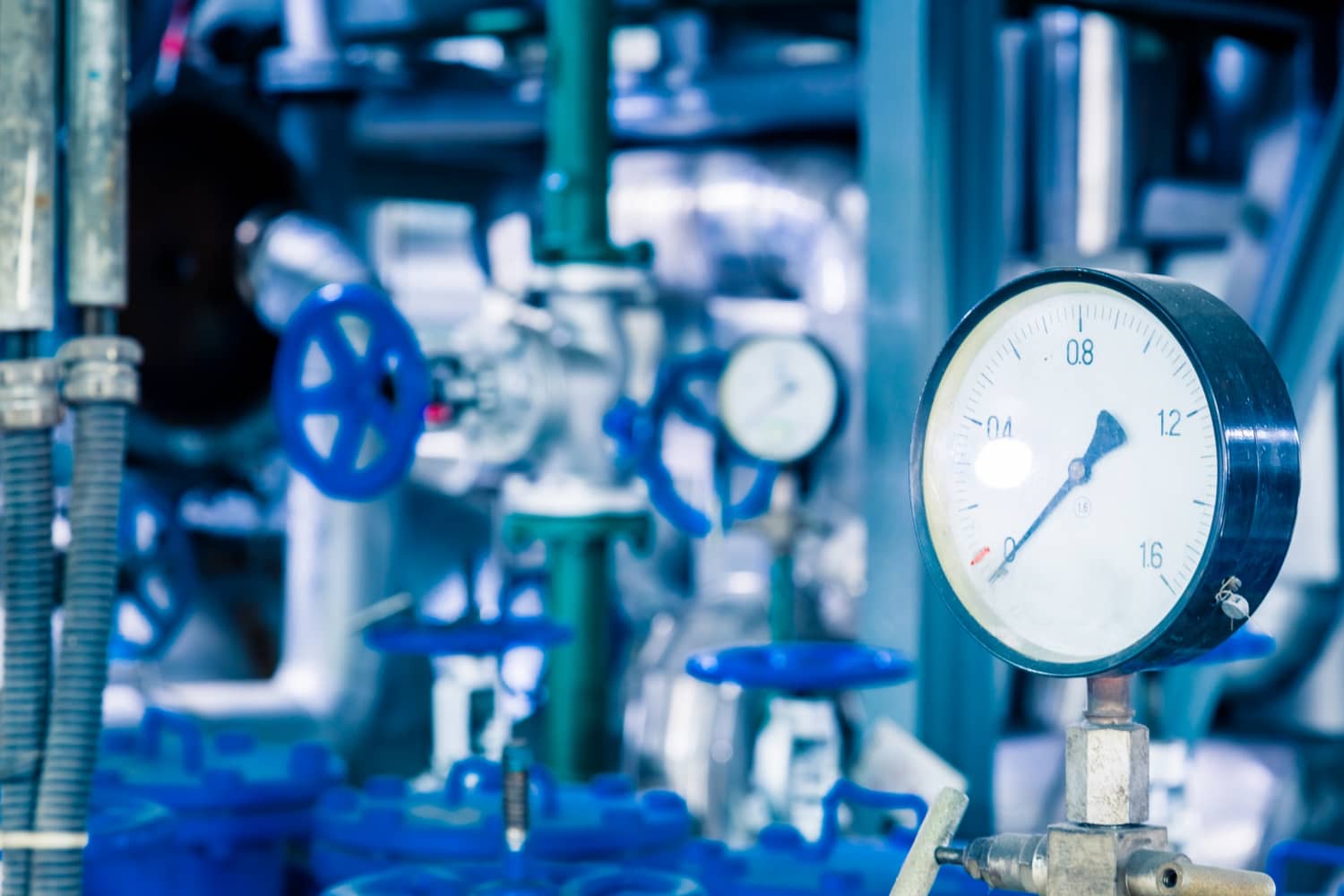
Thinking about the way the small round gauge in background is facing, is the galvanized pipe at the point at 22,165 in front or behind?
in front

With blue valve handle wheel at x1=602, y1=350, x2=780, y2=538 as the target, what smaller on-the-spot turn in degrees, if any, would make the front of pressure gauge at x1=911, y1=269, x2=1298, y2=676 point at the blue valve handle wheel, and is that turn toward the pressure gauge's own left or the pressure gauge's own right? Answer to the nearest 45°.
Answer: approximately 90° to the pressure gauge's own right

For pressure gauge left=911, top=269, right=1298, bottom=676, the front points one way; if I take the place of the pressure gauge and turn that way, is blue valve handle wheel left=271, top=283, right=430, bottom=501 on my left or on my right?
on my right

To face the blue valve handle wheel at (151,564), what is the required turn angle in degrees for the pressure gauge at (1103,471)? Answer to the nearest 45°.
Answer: approximately 90° to its right

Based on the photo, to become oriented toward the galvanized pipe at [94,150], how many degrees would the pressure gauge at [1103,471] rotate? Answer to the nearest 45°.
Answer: approximately 45° to its right

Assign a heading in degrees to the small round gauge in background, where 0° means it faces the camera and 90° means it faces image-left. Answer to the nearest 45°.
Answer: approximately 0°

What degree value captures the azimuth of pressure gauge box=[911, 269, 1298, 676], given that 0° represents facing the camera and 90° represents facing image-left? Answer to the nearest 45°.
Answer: approximately 45°
